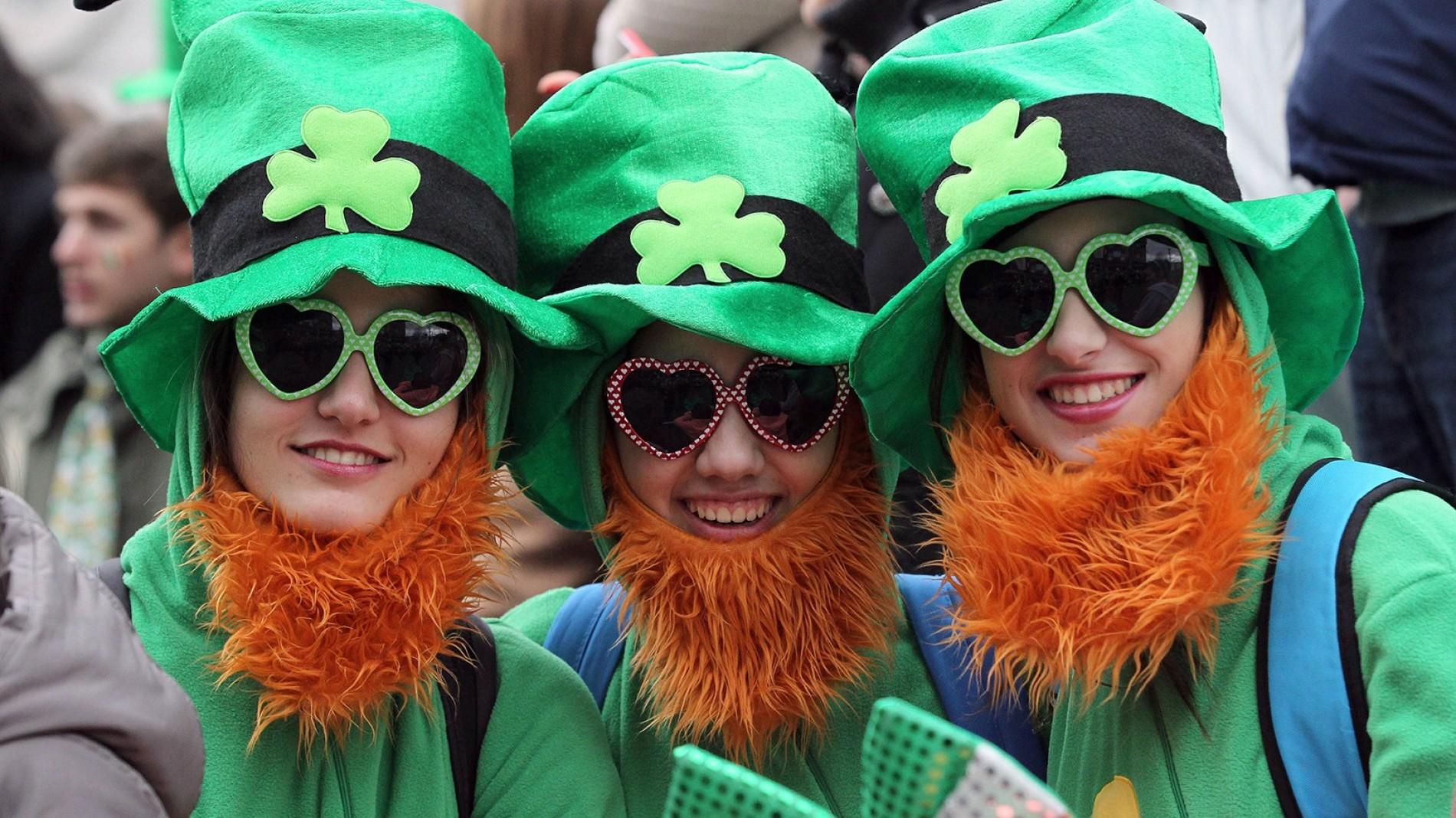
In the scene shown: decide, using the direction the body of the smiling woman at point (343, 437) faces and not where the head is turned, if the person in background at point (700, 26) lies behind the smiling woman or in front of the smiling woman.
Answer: behind

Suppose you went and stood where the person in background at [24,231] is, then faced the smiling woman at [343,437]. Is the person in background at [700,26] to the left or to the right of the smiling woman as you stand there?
left

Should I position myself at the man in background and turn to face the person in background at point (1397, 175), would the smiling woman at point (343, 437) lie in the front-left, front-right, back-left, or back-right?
front-right

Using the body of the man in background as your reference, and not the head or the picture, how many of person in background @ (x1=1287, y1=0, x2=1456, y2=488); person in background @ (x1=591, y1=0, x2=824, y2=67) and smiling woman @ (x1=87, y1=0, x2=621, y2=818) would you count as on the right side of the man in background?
0

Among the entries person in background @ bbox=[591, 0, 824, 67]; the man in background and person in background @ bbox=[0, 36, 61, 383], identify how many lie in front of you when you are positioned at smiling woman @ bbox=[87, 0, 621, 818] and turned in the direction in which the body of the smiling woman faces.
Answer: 0

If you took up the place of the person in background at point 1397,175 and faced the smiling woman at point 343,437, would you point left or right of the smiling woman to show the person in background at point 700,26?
right

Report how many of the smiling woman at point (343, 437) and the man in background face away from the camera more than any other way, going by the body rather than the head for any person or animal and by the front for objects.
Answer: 0

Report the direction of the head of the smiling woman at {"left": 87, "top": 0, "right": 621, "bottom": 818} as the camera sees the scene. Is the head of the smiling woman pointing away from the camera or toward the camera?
toward the camera

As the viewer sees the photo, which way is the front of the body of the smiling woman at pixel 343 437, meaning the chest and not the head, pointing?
toward the camera

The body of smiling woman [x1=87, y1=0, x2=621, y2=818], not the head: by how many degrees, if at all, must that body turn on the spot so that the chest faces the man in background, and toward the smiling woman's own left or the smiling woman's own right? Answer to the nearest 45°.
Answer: approximately 180°

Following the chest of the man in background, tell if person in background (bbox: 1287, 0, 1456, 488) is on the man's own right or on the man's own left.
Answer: on the man's own left

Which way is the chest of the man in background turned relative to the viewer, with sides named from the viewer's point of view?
facing the viewer and to the left of the viewer

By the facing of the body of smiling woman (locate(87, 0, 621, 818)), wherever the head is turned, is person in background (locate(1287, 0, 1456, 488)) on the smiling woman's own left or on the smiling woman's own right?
on the smiling woman's own left

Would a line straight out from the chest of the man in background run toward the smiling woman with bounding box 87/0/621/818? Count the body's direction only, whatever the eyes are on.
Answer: no

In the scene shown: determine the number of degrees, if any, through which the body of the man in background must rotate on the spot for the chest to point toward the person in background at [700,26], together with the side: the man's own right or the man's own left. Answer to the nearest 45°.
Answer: approximately 90° to the man's own left
